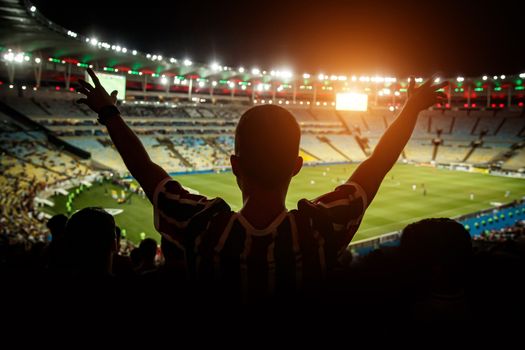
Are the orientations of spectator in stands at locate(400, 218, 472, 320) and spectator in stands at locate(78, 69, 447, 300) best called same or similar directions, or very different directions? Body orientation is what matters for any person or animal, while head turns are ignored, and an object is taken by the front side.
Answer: same or similar directions

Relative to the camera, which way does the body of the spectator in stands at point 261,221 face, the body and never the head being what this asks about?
away from the camera

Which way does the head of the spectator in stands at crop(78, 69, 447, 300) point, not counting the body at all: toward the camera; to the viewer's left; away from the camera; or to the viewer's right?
away from the camera

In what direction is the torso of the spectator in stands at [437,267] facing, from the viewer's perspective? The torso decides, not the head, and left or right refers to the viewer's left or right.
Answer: facing away from the viewer and to the left of the viewer

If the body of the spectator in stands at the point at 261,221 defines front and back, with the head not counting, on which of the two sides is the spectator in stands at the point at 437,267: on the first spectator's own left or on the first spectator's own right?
on the first spectator's own right

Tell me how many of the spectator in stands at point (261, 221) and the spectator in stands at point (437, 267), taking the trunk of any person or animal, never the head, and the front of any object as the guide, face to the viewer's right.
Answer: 0

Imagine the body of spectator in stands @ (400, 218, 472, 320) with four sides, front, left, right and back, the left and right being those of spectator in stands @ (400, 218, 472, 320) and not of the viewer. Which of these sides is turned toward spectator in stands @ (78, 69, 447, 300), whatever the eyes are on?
left
